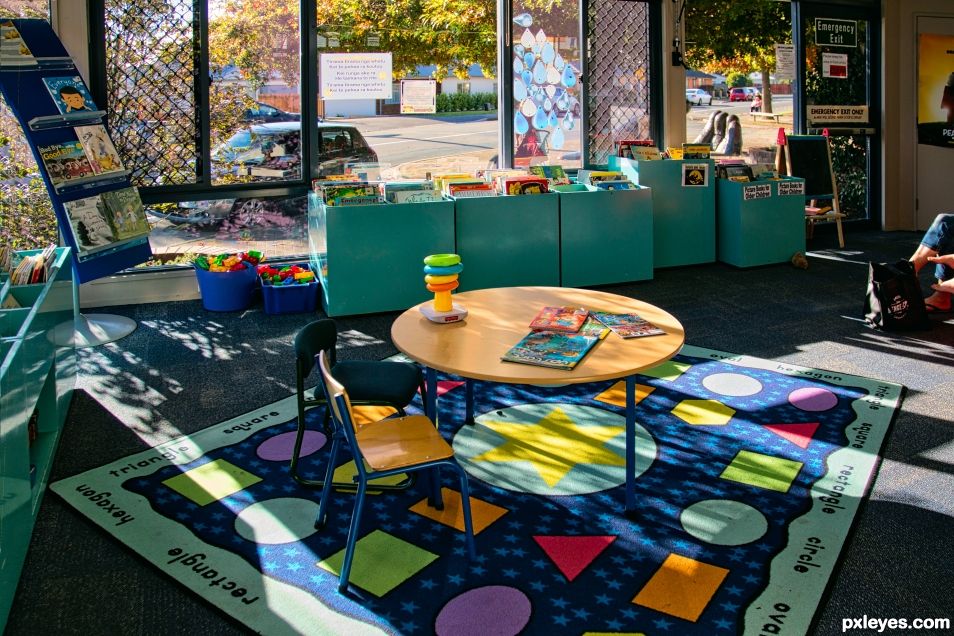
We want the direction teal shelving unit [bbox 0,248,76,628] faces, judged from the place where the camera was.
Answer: facing to the right of the viewer

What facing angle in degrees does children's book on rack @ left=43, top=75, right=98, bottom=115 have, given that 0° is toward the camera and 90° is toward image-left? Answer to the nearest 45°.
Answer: approximately 315°

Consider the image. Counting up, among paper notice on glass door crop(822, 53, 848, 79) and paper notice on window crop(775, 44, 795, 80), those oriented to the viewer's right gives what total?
0

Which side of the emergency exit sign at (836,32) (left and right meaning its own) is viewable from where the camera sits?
front

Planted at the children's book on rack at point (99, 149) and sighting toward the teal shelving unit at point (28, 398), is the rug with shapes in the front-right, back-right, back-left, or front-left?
front-left

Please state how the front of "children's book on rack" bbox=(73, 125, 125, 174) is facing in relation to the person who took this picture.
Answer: facing the viewer and to the right of the viewer

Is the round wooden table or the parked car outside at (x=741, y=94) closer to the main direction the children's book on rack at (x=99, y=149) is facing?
the round wooden table

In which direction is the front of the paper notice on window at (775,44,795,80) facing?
toward the camera

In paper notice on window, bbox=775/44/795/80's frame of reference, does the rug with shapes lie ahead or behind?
ahead
